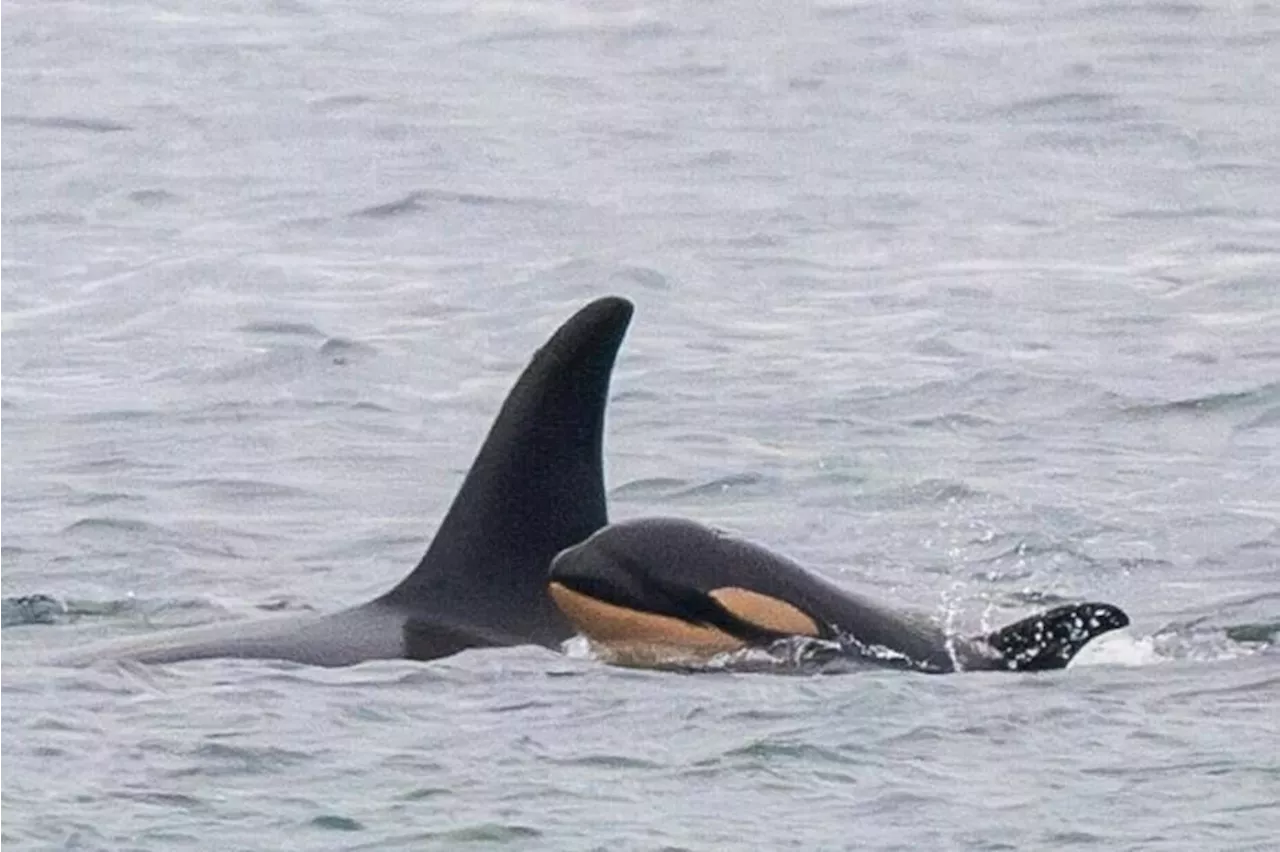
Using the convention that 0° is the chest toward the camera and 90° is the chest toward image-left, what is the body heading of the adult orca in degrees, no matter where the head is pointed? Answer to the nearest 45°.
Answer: approximately 90°

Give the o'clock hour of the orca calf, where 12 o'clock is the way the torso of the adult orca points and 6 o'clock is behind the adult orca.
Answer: The orca calf is roughly at 7 o'clock from the adult orca.

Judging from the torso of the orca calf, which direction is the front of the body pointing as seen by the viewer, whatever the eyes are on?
to the viewer's left

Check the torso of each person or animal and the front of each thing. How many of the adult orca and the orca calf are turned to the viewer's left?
2
